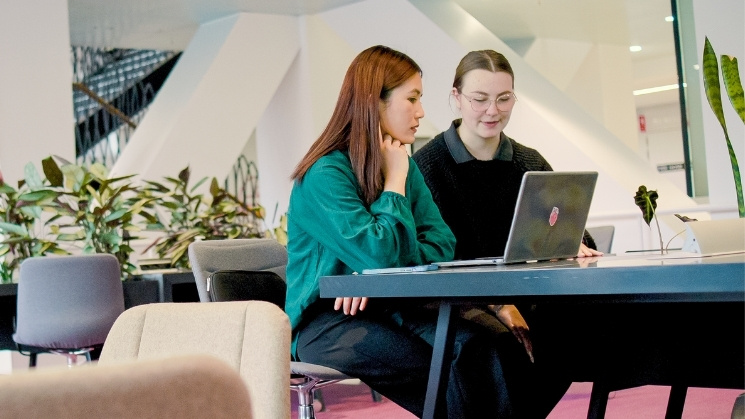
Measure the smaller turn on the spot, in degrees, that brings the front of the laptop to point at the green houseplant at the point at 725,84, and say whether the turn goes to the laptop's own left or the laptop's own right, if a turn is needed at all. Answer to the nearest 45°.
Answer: approximately 90° to the laptop's own right

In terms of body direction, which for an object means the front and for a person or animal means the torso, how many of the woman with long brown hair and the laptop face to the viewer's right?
1

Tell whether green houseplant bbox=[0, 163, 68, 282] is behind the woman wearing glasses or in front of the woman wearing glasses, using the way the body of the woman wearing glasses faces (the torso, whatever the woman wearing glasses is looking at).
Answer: behind

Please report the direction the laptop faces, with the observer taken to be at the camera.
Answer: facing away from the viewer and to the left of the viewer

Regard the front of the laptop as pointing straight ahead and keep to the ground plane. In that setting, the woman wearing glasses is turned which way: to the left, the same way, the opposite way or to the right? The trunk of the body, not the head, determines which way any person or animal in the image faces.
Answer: the opposite way

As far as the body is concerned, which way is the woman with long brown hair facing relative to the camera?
to the viewer's right

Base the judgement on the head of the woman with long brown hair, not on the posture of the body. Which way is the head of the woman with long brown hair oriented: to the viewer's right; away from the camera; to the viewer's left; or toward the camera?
to the viewer's right

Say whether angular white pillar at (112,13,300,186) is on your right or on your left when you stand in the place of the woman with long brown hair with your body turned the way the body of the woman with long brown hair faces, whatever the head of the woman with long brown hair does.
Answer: on your left

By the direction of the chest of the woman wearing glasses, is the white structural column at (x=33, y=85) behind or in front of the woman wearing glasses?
behind

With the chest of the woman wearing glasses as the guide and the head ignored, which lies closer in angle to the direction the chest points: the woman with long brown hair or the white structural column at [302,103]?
the woman with long brown hair

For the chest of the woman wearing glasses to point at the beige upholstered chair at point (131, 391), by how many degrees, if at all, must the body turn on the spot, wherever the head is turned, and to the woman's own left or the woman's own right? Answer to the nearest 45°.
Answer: approximately 45° to the woman's own right

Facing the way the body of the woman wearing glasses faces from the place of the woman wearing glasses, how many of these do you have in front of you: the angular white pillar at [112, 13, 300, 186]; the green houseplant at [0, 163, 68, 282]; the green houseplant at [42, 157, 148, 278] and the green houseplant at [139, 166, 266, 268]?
0

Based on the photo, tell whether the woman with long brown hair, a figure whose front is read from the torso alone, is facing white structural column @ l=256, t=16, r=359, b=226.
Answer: no

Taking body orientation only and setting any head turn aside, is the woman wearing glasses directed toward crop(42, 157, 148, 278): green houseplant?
no

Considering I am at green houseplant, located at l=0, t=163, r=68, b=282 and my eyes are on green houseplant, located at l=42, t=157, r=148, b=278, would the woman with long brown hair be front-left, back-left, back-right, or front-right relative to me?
front-right

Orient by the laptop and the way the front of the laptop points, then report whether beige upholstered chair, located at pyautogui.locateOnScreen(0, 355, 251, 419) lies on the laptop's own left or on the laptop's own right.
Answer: on the laptop's own left

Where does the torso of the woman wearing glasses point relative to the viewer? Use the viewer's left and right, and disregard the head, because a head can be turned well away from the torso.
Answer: facing the viewer and to the right of the viewer

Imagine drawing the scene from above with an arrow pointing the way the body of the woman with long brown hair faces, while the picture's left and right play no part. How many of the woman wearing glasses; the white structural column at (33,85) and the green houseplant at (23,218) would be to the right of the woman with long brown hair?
0
